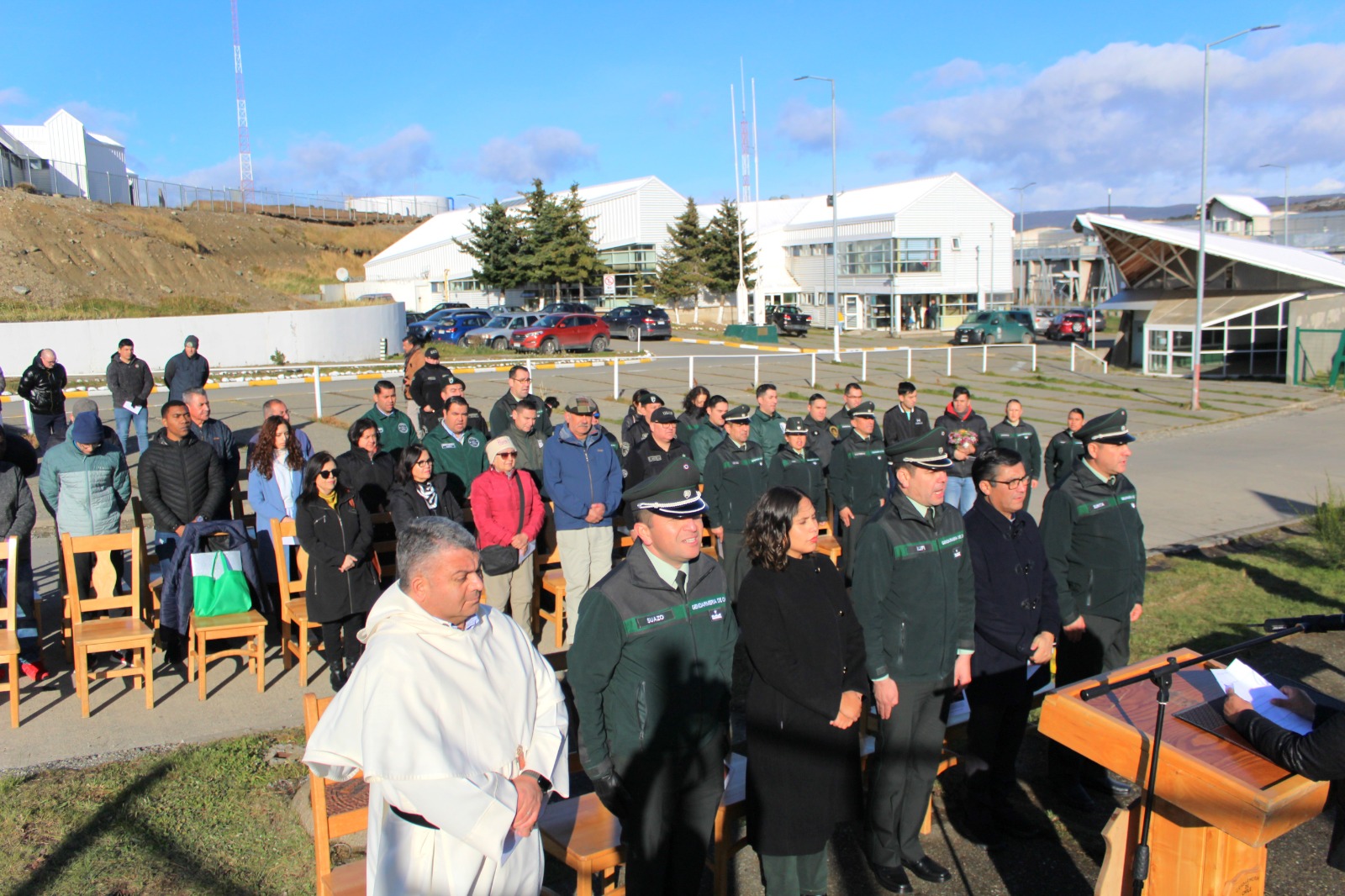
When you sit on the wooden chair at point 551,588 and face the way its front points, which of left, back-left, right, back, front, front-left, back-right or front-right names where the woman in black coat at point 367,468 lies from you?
back-right

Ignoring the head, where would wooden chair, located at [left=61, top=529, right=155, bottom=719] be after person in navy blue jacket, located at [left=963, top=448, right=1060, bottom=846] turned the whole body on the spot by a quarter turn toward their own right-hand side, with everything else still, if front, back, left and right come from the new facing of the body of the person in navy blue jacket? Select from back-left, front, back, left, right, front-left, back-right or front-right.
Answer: front-right

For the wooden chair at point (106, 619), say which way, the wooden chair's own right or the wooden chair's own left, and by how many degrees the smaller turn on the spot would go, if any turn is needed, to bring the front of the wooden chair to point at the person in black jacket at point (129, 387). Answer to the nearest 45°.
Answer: approximately 180°

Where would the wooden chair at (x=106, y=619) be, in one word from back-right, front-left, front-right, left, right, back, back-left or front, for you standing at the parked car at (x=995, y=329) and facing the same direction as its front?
front-left

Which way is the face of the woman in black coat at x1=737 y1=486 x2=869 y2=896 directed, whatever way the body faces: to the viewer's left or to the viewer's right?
to the viewer's right

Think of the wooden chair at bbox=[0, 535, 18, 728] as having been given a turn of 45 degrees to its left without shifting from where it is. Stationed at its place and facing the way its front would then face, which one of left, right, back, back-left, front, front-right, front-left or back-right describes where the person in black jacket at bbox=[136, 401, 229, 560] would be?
left

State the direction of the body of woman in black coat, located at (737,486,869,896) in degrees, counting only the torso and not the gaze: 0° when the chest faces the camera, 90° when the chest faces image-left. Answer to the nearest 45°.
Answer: approximately 315°

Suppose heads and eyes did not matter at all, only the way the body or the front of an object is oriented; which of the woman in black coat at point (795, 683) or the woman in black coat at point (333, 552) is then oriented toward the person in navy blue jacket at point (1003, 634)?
the woman in black coat at point (333, 552)

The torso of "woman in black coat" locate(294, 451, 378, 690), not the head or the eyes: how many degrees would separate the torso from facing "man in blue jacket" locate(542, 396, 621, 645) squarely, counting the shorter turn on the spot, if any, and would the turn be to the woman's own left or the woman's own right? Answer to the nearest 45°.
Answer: approximately 45° to the woman's own left

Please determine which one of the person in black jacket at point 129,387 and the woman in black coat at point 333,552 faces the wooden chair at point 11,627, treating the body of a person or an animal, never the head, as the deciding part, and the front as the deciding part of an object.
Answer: the person in black jacket

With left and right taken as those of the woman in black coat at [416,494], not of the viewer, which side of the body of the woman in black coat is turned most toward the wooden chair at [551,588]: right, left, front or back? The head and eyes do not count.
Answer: left

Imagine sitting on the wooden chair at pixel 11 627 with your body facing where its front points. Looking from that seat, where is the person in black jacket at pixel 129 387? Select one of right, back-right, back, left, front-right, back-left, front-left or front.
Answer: back

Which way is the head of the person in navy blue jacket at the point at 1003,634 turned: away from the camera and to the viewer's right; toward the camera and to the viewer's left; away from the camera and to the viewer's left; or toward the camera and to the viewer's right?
toward the camera and to the viewer's right
